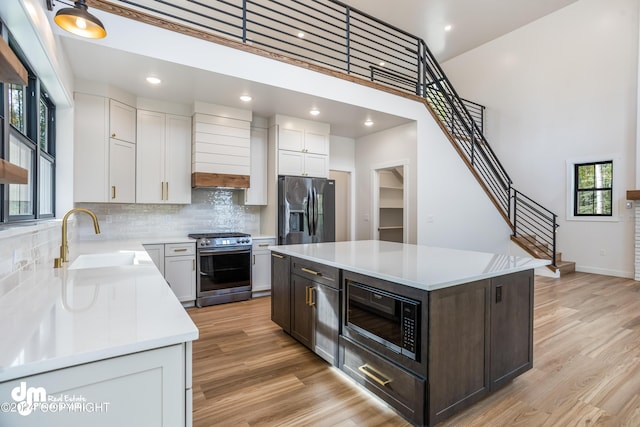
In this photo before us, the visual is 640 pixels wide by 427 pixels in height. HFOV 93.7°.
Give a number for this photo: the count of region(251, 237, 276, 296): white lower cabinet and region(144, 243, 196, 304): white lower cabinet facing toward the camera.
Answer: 2

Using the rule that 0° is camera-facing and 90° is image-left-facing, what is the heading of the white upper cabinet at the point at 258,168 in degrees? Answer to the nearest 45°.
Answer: approximately 0°

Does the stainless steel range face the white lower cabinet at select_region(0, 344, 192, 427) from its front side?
yes

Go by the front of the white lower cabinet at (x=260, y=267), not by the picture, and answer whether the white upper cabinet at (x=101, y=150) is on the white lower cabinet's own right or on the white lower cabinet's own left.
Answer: on the white lower cabinet's own right

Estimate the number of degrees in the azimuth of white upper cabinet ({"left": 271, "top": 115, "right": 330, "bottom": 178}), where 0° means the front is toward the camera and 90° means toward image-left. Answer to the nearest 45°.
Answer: approximately 315°

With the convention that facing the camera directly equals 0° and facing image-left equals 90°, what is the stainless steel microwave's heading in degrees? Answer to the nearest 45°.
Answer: approximately 45°
